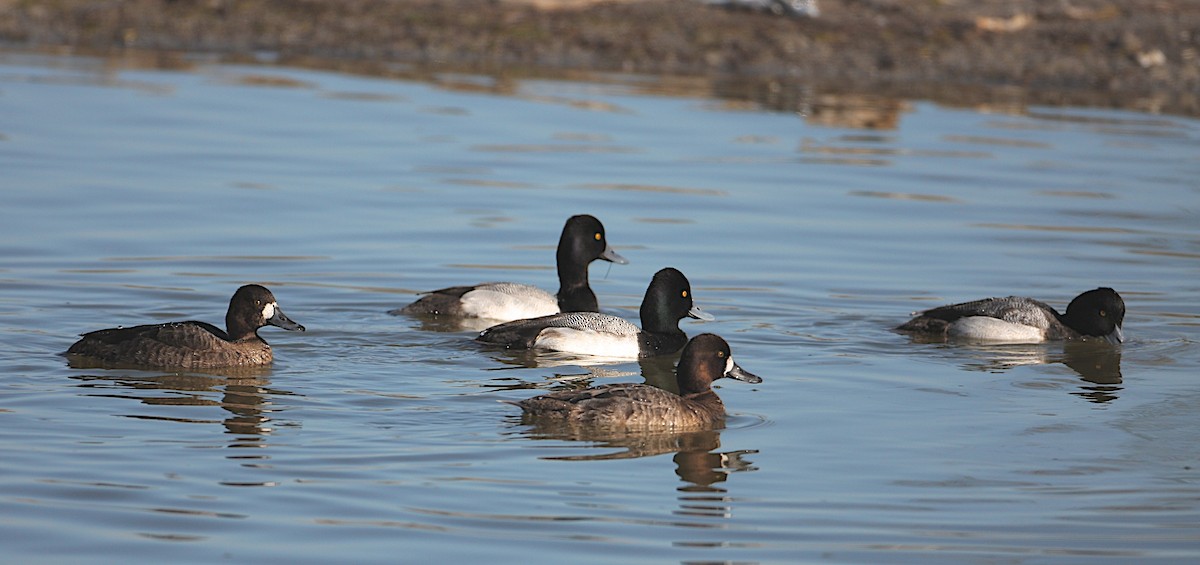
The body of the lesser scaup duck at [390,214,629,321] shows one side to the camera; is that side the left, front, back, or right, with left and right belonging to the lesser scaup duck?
right

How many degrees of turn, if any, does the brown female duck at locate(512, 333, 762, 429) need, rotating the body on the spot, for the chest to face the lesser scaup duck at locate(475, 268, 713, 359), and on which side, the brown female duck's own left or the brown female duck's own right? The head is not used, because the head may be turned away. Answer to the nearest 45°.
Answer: approximately 90° to the brown female duck's own left

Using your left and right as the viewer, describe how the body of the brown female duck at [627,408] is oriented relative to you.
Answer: facing to the right of the viewer

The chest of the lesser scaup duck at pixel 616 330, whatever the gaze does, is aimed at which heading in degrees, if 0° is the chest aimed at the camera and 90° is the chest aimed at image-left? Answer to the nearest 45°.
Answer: approximately 270°

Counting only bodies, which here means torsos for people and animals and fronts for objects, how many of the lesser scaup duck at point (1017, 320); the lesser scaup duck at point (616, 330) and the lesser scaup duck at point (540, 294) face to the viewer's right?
3

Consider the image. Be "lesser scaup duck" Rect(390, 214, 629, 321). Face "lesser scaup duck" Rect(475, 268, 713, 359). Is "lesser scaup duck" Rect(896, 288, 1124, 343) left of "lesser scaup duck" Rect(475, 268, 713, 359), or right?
left

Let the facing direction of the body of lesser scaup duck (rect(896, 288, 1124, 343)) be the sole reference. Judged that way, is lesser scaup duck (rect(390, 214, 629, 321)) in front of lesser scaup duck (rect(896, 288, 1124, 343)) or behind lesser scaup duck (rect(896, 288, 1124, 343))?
behind

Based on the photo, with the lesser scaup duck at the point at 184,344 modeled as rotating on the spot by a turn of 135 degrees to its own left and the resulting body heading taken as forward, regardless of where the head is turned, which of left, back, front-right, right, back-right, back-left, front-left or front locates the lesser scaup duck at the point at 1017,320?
back-right

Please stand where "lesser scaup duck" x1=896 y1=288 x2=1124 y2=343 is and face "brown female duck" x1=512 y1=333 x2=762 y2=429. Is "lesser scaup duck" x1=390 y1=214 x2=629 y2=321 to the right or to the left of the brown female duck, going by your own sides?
right

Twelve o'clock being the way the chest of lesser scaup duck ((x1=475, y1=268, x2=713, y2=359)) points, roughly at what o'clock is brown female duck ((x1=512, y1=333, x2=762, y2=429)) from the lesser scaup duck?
The brown female duck is roughly at 3 o'clock from the lesser scaup duck.

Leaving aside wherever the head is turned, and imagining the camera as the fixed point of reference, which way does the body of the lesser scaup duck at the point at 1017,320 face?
to the viewer's right

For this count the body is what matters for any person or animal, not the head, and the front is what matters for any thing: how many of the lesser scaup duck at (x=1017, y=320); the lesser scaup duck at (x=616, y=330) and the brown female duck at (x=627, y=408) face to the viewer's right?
3

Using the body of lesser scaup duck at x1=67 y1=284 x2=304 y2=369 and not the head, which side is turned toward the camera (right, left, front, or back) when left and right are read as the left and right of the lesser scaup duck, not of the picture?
right

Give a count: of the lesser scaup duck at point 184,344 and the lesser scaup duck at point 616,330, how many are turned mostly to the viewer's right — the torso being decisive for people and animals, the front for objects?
2
